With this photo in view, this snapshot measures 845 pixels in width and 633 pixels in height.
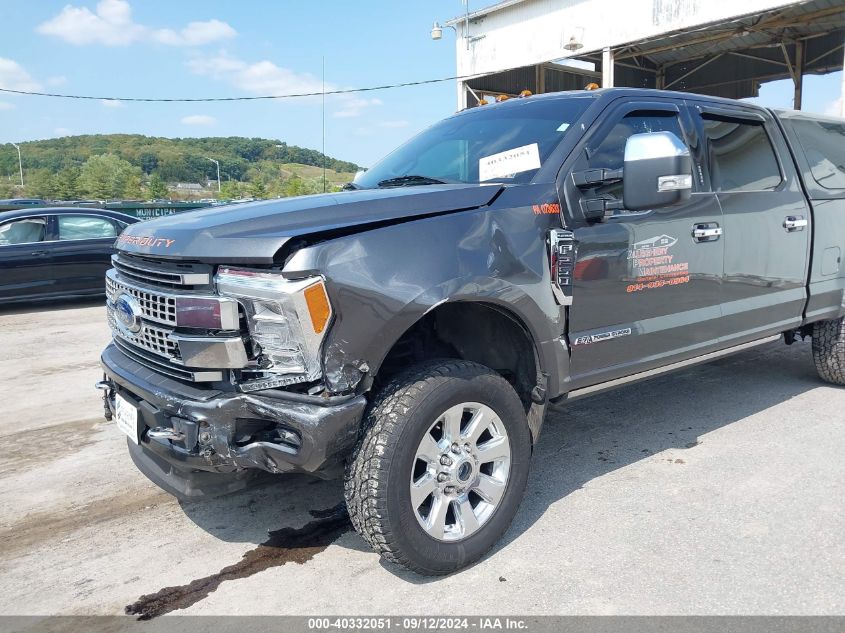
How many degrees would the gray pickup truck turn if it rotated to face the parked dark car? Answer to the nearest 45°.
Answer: approximately 90° to its right

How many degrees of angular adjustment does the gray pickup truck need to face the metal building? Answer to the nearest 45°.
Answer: approximately 135° to its right

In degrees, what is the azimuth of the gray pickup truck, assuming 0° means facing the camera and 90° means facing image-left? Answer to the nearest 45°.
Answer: approximately 45°

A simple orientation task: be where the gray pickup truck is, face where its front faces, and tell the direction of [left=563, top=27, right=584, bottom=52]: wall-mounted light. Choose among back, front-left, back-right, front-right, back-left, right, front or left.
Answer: back-right

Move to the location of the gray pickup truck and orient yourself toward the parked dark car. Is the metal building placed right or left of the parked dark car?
right
